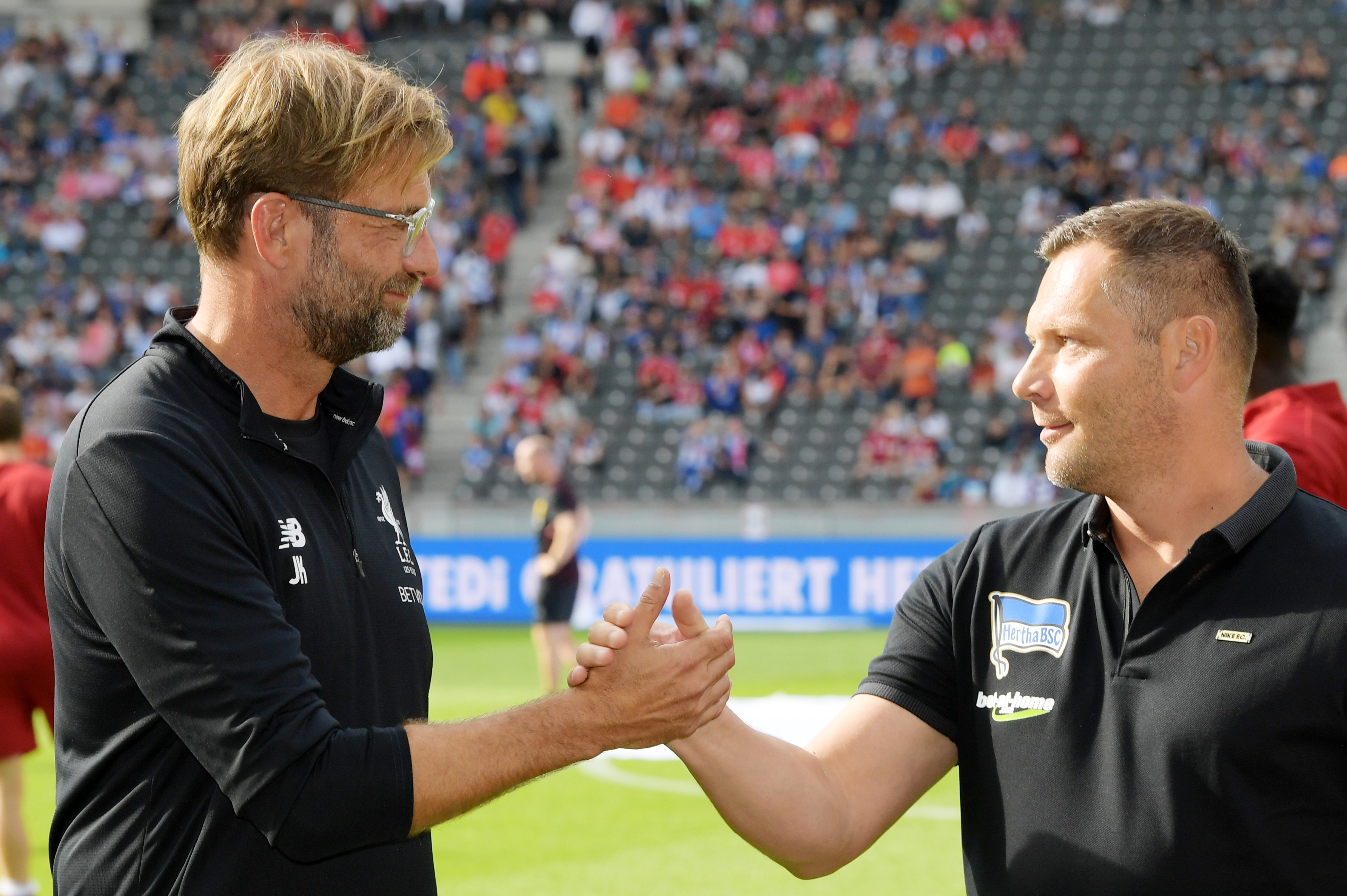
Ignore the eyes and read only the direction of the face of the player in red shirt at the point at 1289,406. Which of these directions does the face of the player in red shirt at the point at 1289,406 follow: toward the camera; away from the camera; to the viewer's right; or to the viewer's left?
away from the camera

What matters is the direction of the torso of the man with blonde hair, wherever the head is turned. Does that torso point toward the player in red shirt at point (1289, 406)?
no

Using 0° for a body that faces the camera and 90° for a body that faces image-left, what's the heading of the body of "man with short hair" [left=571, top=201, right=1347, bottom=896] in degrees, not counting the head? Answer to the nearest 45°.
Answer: approximately 45°

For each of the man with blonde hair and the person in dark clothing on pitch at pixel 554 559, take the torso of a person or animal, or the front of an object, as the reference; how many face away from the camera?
0

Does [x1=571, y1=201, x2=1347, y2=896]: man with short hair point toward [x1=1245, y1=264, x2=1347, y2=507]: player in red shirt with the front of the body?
no

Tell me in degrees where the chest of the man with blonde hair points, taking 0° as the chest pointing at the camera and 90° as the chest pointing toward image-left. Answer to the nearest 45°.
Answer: approximately 315°

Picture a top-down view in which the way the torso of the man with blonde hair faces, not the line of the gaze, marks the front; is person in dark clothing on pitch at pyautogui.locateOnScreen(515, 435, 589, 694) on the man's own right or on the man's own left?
on the man's own left

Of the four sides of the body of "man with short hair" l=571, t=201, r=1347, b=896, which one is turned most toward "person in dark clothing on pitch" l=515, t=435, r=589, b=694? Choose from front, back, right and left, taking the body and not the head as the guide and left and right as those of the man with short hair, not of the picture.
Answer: right

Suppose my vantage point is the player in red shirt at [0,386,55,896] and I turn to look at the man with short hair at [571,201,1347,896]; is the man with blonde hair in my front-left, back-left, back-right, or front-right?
front-right

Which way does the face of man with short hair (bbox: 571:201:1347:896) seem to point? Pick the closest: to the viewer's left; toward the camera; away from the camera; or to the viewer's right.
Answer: to the viewer's left

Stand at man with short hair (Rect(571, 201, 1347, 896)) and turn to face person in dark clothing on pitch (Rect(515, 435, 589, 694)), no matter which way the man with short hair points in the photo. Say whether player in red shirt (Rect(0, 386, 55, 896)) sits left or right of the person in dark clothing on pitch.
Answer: left
